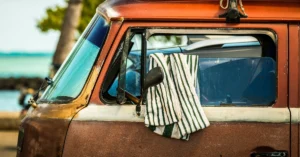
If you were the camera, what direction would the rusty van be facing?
facing to the left of the viewer

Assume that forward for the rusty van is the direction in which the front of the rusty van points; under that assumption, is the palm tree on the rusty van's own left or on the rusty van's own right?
on the rusty van's own right
